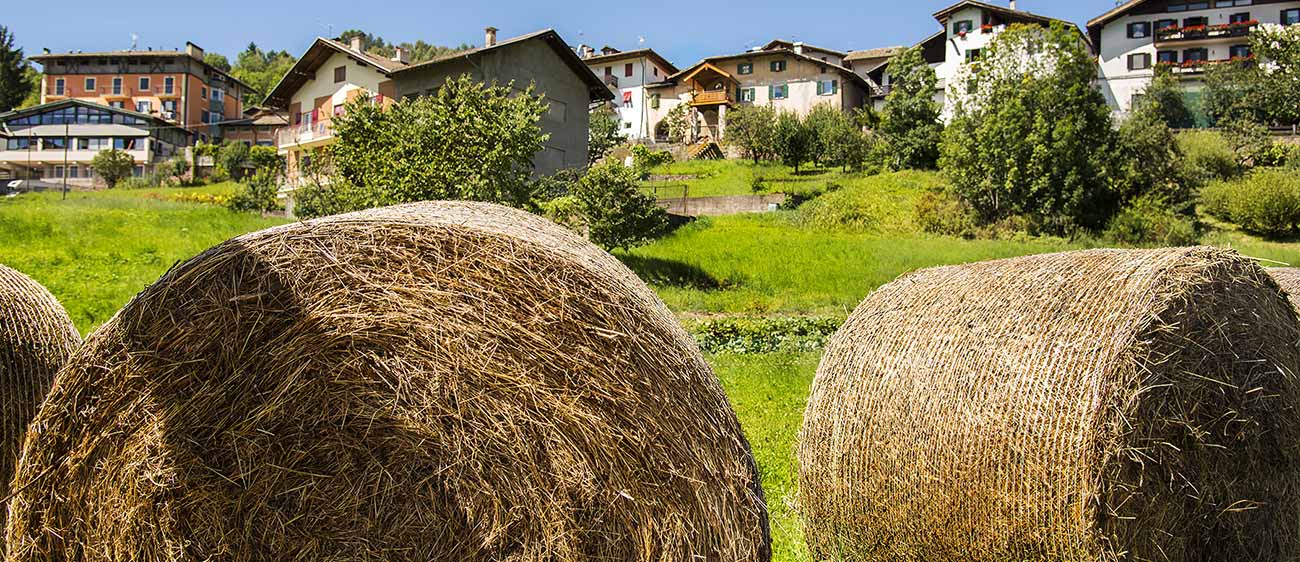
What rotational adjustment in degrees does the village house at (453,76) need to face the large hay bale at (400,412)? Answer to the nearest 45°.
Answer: approximately 45° to its left

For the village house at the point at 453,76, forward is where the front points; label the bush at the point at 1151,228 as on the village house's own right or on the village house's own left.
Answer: on the village house's own left

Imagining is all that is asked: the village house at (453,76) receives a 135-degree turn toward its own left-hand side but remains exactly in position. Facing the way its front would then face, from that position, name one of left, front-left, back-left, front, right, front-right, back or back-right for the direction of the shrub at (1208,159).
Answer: front

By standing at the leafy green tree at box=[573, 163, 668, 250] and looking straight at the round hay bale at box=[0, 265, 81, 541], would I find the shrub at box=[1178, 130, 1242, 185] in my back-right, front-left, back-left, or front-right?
back-left

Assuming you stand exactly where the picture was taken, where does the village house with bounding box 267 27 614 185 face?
facing the viewer and to the left of the viewer

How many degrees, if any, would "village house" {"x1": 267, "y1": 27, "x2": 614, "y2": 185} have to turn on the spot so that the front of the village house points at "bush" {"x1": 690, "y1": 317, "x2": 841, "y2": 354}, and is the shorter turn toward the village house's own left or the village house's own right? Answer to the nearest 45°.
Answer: approximately 45° to the village house's own left

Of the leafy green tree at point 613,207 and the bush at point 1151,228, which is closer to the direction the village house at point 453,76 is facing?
the leafy green tree
